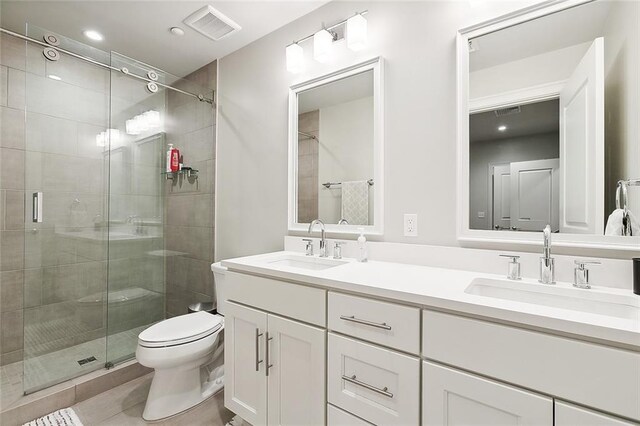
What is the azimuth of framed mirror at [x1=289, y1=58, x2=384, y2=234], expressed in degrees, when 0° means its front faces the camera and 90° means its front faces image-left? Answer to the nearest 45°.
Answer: approximately 45°

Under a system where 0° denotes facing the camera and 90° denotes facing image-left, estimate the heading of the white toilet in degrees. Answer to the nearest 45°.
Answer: approximately 45°

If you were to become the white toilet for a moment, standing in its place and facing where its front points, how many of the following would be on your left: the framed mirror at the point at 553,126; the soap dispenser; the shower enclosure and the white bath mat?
2

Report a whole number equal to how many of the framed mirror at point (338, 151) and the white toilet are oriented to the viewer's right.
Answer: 0

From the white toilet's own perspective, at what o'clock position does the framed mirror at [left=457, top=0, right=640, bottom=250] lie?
The framed mirror is roughly at 9 o'clock from the white toilet.

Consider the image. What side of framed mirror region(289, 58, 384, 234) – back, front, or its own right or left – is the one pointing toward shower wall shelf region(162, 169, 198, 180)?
right
